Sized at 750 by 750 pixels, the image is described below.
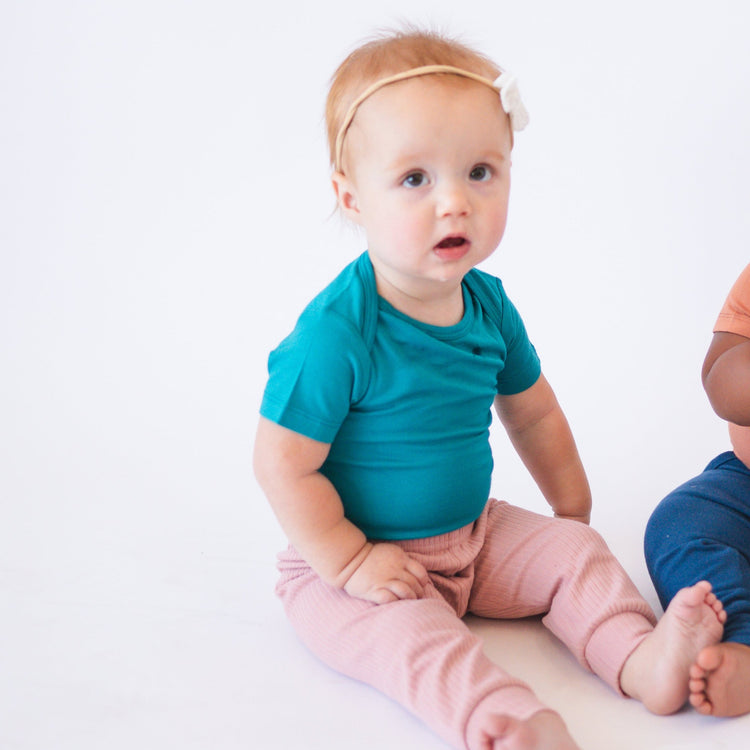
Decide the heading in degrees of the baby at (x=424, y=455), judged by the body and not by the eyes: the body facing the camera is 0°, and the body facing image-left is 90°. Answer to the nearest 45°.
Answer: approximately 315°

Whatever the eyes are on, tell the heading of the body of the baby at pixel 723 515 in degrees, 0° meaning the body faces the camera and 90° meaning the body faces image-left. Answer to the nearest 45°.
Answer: approximately 0°
